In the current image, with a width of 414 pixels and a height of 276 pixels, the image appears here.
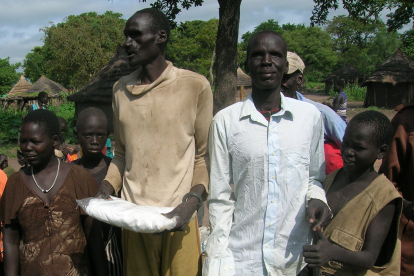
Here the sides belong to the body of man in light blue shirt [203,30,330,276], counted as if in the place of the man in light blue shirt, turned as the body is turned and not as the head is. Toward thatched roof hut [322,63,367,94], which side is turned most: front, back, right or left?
back

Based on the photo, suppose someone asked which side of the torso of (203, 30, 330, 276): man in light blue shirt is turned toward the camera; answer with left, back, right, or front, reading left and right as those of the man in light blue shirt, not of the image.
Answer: front

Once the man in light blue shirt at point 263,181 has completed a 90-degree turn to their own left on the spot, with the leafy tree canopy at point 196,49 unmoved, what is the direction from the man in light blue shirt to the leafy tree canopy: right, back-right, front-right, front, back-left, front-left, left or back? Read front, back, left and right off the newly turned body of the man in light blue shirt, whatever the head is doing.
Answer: left

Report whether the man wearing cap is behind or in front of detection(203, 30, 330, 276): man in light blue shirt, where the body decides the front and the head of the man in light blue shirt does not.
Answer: behind

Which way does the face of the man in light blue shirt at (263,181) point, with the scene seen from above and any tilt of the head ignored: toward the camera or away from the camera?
toward the camera

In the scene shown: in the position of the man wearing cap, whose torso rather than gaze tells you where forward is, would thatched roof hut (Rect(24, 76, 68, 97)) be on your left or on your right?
on your right

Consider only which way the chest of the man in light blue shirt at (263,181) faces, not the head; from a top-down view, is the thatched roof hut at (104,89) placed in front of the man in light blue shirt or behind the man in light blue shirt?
behind

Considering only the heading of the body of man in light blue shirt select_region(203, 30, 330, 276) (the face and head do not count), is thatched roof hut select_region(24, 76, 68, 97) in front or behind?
behind

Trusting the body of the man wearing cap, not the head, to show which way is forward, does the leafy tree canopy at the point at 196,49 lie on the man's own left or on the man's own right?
on the man's own right

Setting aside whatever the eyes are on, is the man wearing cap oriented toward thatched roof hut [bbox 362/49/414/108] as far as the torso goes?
no

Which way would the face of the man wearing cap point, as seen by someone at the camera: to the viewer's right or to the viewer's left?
to the viewer's left

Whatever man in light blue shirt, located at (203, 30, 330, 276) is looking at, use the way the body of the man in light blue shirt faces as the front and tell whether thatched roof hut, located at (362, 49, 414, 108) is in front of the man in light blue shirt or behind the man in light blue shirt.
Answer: behind
